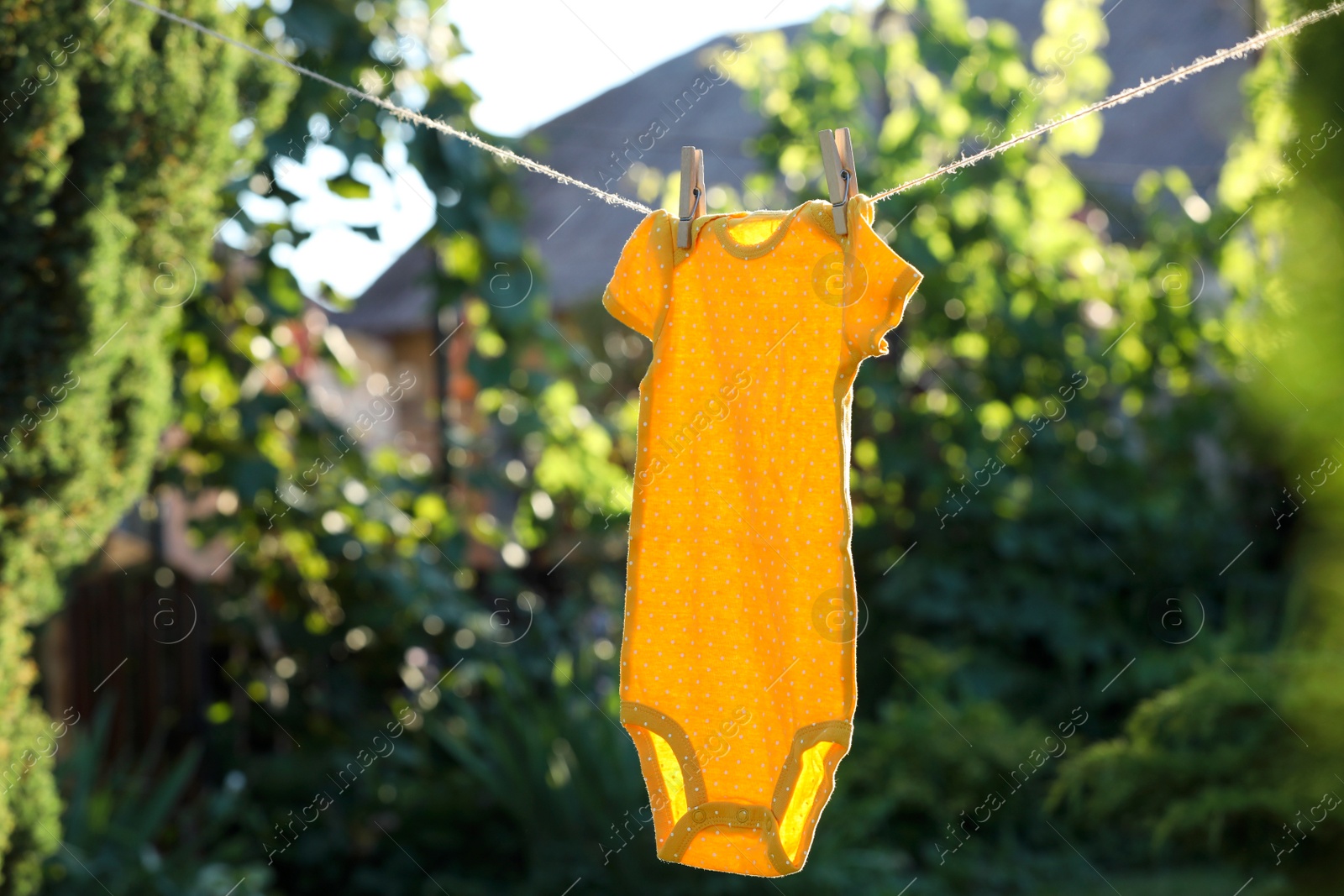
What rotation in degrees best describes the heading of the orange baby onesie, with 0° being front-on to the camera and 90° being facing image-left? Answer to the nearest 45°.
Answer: approximately 0°

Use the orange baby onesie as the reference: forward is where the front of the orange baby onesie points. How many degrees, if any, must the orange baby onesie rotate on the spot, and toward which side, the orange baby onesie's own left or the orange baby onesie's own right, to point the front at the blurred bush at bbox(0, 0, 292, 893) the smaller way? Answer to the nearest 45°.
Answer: approximately 135° to the orange baby onesie's own right

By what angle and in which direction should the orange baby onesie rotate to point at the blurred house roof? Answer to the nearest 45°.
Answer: approximately 180°
